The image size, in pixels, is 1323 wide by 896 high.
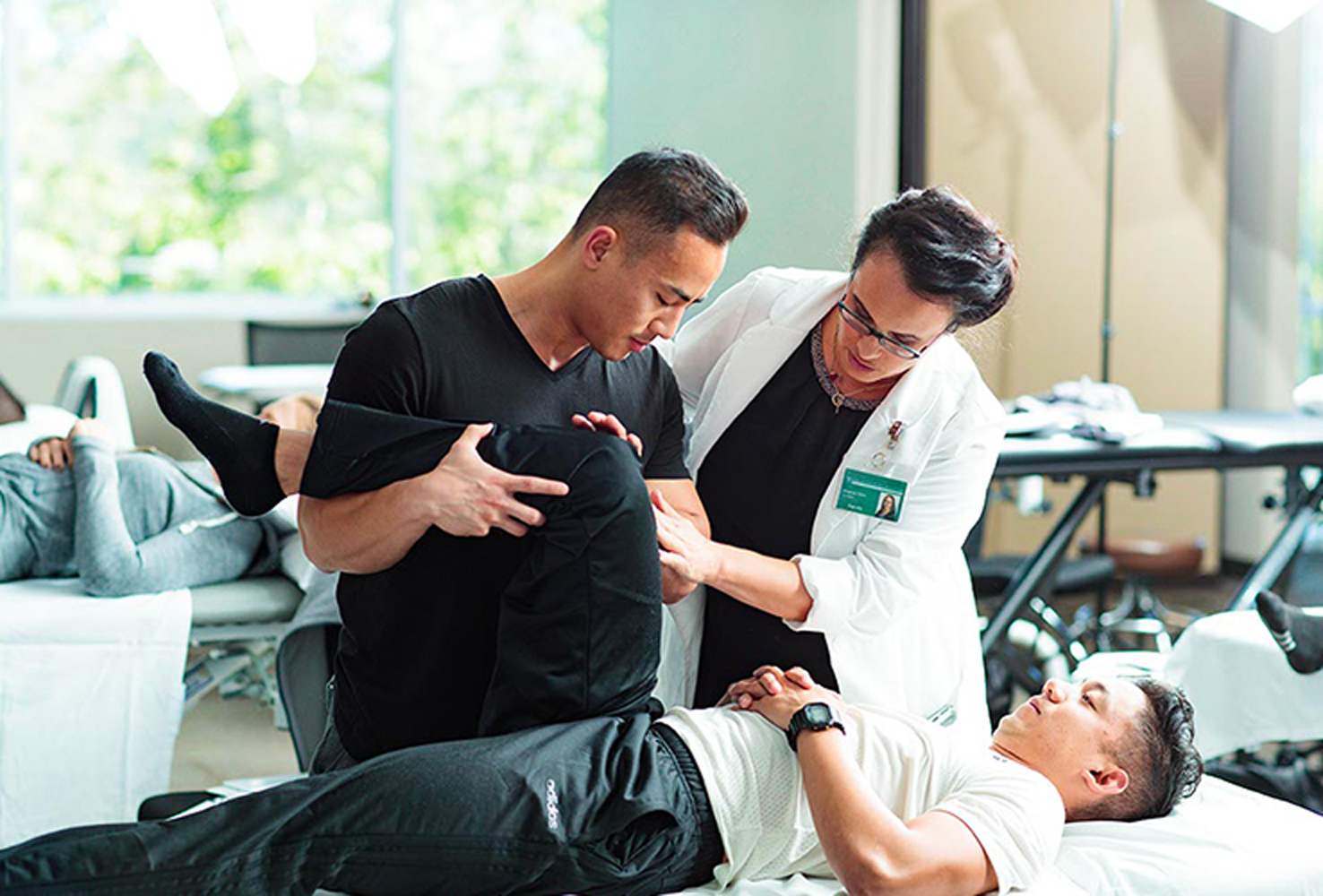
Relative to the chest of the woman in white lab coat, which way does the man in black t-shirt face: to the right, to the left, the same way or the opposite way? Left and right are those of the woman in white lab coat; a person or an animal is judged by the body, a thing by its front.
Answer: to the left

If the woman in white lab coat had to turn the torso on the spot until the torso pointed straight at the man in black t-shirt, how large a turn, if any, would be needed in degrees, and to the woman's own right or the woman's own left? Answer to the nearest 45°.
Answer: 0° — they already face them

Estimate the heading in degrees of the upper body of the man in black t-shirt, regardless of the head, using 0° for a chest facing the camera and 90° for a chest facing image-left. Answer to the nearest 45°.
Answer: approximately 315°

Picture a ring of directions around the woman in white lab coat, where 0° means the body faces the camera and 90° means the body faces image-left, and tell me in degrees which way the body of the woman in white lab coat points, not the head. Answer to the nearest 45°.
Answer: approximately 45°

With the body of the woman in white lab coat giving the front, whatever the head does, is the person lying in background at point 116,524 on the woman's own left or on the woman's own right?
on the woman's own right
